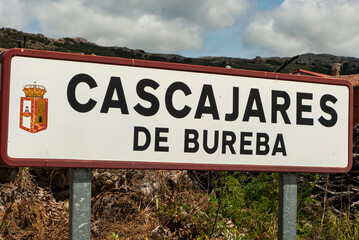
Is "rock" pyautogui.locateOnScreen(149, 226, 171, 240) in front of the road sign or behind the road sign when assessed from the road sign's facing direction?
behind

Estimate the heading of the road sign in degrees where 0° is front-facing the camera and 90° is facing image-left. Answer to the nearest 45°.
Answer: approximately 315°
